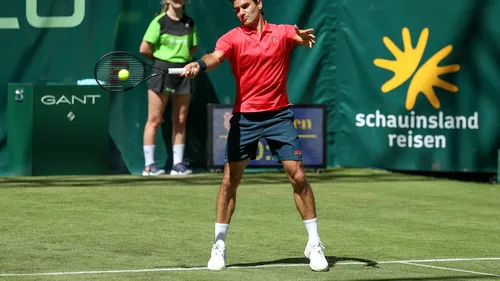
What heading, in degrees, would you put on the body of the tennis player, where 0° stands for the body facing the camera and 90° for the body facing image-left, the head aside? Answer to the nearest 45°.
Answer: approximately 0°

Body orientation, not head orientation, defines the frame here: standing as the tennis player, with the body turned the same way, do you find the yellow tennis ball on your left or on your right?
on your right
